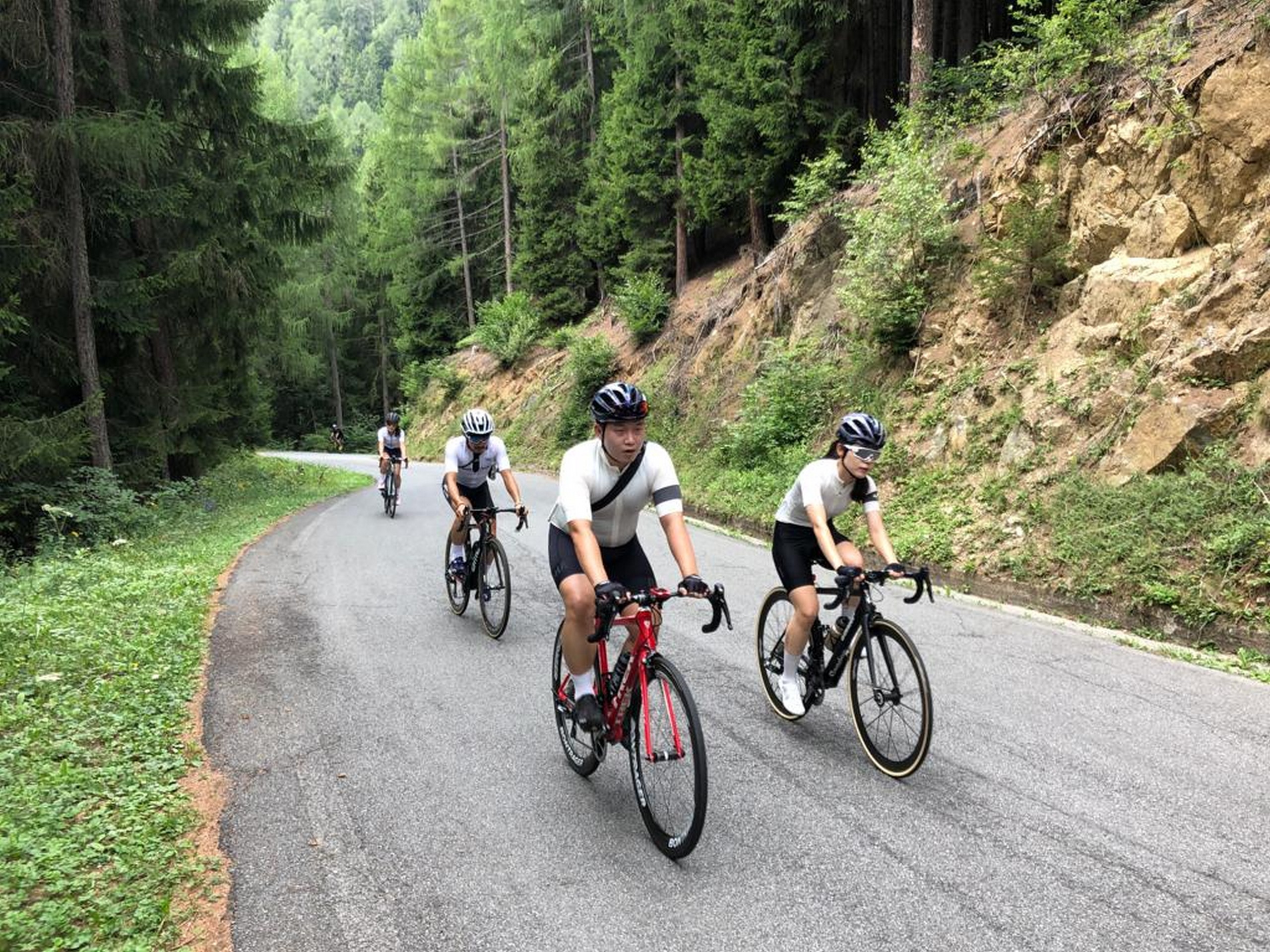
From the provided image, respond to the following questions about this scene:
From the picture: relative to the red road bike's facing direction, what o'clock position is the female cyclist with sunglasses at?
The female cyclist with sunglasses is roughly at 9 o'clock from the red road bike.

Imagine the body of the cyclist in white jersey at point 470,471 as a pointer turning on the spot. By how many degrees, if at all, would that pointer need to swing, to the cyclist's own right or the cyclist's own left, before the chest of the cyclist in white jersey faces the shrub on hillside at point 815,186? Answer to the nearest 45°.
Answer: approximately 90° to the cyclist's own left

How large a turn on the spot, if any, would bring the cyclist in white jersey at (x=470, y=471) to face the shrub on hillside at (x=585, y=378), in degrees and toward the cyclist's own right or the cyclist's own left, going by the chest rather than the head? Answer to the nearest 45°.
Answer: approximately 135° to the cyclist's own left

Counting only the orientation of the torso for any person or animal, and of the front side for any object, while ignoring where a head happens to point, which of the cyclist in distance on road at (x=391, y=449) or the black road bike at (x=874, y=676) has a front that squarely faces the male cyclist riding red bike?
the cyclist in distance on road

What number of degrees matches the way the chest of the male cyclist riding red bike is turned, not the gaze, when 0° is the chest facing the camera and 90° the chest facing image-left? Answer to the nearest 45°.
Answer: approximately 315°

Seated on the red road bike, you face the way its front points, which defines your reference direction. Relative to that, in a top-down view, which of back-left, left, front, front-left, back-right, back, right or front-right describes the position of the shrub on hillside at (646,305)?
back-left

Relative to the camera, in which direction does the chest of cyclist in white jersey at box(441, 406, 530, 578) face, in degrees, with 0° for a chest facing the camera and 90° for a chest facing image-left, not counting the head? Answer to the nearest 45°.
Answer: approximately 315°
